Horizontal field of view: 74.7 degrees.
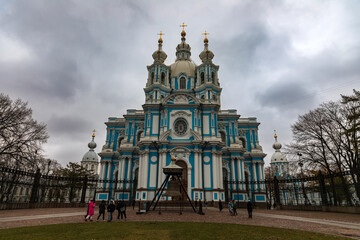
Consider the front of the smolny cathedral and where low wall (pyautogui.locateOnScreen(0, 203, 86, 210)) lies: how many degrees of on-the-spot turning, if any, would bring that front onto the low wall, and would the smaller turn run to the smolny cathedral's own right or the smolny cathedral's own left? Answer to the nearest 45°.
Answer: approximately 45° to the smolny cathedral's own right

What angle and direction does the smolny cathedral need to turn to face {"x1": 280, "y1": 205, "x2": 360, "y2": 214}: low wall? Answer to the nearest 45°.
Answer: approximately 45° to its left

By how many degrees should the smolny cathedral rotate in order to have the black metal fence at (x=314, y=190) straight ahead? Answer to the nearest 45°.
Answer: approximately 45° to its left

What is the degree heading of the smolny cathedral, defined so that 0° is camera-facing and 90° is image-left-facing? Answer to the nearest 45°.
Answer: approximately 0°

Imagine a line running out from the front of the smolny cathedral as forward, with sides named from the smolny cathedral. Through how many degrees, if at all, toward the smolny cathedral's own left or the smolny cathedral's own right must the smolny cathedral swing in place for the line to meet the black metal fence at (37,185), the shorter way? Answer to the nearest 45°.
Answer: approximately 45° to the smolny cathedral's own right
